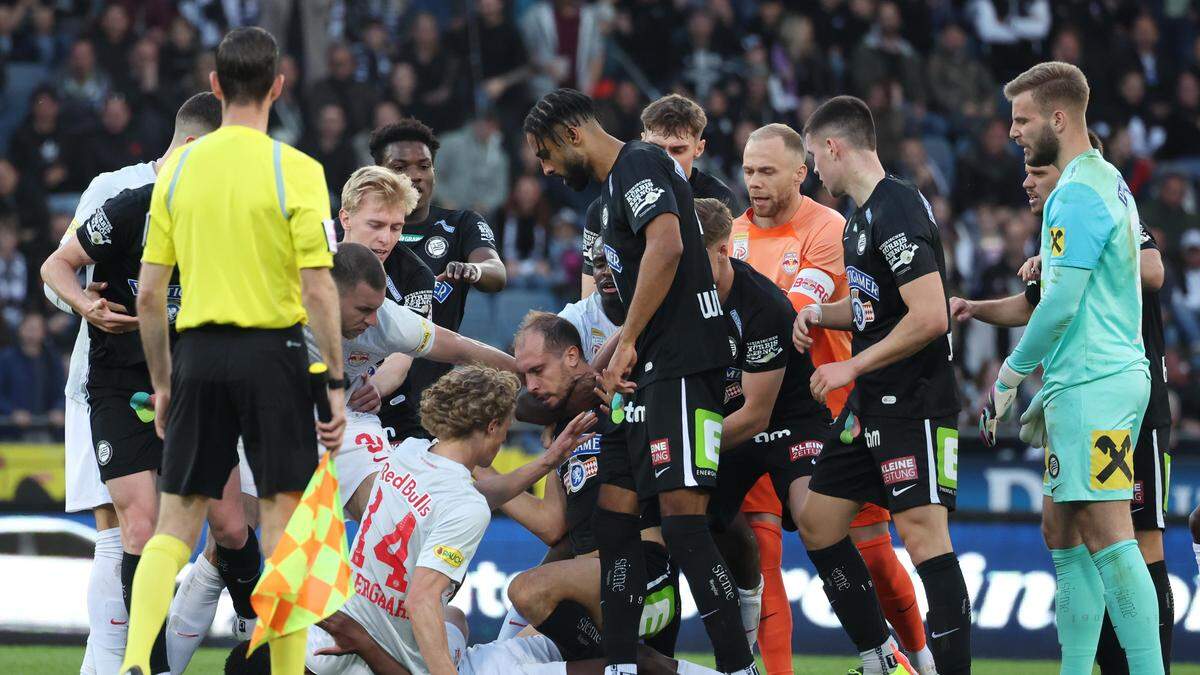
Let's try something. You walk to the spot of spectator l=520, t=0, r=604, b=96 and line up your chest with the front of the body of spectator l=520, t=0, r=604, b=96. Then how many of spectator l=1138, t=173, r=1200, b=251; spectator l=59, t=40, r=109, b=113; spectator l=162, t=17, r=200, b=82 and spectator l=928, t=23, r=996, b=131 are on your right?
2

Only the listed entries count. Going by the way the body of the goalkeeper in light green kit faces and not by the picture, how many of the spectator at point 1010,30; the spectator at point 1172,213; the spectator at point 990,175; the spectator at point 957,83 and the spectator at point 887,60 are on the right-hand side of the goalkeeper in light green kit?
5

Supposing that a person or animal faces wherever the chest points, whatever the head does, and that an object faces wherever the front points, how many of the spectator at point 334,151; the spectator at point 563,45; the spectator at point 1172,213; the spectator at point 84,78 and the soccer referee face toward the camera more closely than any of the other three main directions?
4

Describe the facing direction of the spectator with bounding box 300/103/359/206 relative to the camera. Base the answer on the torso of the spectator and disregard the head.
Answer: toward the camera

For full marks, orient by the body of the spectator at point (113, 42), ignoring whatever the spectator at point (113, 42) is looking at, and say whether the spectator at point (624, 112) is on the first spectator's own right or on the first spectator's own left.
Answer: on the first spectator's own left

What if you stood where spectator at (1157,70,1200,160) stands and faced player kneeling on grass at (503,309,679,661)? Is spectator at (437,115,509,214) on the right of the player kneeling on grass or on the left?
right

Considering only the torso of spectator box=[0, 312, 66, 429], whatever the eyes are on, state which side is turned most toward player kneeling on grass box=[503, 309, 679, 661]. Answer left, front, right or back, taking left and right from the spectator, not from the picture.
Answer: front

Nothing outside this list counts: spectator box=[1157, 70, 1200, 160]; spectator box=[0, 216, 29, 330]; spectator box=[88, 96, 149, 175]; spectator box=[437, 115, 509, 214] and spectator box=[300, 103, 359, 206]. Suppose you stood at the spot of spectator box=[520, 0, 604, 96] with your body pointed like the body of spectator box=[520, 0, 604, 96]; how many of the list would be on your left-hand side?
1

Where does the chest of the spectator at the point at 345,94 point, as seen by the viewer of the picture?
toward the camera

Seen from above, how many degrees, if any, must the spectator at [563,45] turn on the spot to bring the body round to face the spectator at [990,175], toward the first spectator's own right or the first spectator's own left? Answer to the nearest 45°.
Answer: approximately 90° to the first spectator's own left

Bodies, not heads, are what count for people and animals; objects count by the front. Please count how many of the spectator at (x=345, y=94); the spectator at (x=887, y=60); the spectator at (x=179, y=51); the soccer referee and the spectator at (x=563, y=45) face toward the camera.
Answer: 4

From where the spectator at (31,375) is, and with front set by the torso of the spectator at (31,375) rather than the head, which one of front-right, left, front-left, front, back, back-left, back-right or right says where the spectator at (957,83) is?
left

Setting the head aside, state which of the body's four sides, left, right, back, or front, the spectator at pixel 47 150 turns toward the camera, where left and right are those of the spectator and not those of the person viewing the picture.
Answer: front

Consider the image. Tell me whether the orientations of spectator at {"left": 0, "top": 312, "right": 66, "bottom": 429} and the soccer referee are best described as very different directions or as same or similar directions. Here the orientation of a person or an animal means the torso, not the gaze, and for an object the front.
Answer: very different directions

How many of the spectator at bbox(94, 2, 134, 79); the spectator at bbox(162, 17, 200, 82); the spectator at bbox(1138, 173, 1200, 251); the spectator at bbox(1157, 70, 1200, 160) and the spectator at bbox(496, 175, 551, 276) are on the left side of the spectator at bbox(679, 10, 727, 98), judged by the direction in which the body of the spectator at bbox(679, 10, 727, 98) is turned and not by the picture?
2
